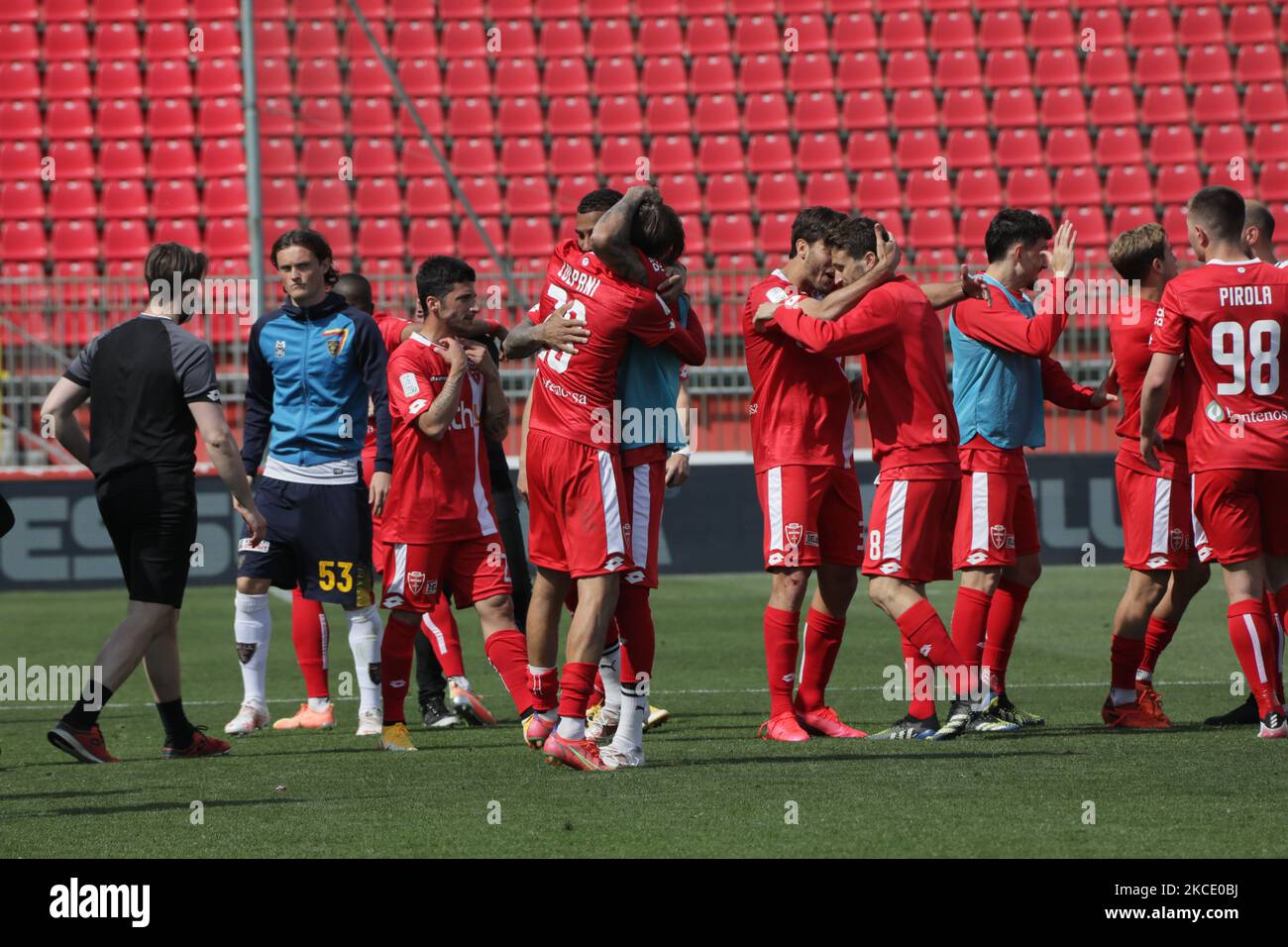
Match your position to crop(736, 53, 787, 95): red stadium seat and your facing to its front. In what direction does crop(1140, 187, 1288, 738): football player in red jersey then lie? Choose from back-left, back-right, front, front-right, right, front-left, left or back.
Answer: front

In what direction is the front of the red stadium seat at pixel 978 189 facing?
toward the camera

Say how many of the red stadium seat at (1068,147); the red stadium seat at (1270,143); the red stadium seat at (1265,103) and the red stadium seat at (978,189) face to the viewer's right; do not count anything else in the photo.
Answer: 0

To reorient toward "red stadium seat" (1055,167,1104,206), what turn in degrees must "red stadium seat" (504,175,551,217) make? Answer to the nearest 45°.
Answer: approximately 90° to its left

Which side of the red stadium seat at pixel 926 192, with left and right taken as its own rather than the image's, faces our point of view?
front

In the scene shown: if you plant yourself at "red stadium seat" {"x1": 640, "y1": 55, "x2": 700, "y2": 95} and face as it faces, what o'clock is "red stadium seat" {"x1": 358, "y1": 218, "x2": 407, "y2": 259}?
"red stadium seat" {"x1": 358, "y1": 218, "x2": 407, "y2": 259} is roughly at 2 o'clock from "red stadium seat" {"x1": 640, "y1": 55, "x2": 700, "y2": 95}.

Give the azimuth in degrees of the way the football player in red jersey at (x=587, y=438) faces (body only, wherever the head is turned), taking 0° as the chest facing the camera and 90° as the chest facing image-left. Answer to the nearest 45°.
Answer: approximately 225°

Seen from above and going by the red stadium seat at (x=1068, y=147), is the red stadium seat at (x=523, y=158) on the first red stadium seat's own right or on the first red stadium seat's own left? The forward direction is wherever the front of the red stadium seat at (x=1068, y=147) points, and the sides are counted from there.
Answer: on the first red stadium seat's own right

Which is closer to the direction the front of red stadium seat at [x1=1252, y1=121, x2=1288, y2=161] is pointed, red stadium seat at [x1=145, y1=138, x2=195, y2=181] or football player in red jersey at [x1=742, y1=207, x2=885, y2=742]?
the football player in red jersey

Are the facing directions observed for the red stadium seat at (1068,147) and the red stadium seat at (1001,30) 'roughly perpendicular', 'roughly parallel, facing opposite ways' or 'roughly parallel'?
roughly parallel

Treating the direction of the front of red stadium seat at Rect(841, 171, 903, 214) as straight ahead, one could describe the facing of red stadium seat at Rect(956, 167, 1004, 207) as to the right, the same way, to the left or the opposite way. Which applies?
the same way

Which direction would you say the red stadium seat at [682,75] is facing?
toward the camera

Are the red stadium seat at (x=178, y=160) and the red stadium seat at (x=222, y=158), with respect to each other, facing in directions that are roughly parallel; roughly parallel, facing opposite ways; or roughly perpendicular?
roughly parallel

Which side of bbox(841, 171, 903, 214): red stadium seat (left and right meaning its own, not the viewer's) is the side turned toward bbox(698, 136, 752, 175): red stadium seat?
right

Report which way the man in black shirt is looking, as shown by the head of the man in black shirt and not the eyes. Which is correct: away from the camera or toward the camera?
away from the camera

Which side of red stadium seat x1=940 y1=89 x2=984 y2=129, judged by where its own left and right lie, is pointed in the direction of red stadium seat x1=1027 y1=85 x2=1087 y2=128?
left

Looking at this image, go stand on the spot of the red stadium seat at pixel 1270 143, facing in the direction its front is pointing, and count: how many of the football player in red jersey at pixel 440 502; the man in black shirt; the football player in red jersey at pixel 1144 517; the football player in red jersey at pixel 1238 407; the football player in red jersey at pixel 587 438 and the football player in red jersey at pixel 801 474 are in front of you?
6

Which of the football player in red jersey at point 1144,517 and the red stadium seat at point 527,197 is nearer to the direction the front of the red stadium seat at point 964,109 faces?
the football player in red jersey

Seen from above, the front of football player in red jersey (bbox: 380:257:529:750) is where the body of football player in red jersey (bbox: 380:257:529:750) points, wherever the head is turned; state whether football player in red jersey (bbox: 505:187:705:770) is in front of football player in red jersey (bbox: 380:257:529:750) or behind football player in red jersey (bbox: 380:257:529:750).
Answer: in front

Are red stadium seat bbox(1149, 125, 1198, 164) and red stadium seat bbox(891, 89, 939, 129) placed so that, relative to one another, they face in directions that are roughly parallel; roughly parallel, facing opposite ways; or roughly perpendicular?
roughly parallel

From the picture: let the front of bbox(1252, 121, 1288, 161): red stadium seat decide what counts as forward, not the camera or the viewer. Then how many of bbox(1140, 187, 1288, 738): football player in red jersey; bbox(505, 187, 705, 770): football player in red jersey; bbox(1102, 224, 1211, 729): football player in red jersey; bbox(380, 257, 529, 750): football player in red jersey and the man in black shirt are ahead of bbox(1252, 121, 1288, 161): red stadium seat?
5
